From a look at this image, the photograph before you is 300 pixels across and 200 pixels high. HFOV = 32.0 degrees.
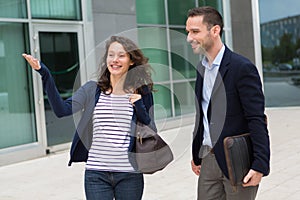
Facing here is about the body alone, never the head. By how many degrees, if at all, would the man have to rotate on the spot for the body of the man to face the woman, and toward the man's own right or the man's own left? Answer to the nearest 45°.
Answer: approximately 45° to the man's own right

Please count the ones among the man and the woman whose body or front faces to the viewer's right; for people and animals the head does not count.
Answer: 0

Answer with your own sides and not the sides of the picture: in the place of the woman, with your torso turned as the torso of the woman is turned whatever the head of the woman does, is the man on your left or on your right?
on your left

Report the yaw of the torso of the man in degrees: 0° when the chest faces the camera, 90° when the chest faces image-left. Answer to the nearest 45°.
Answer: approximately 45°
